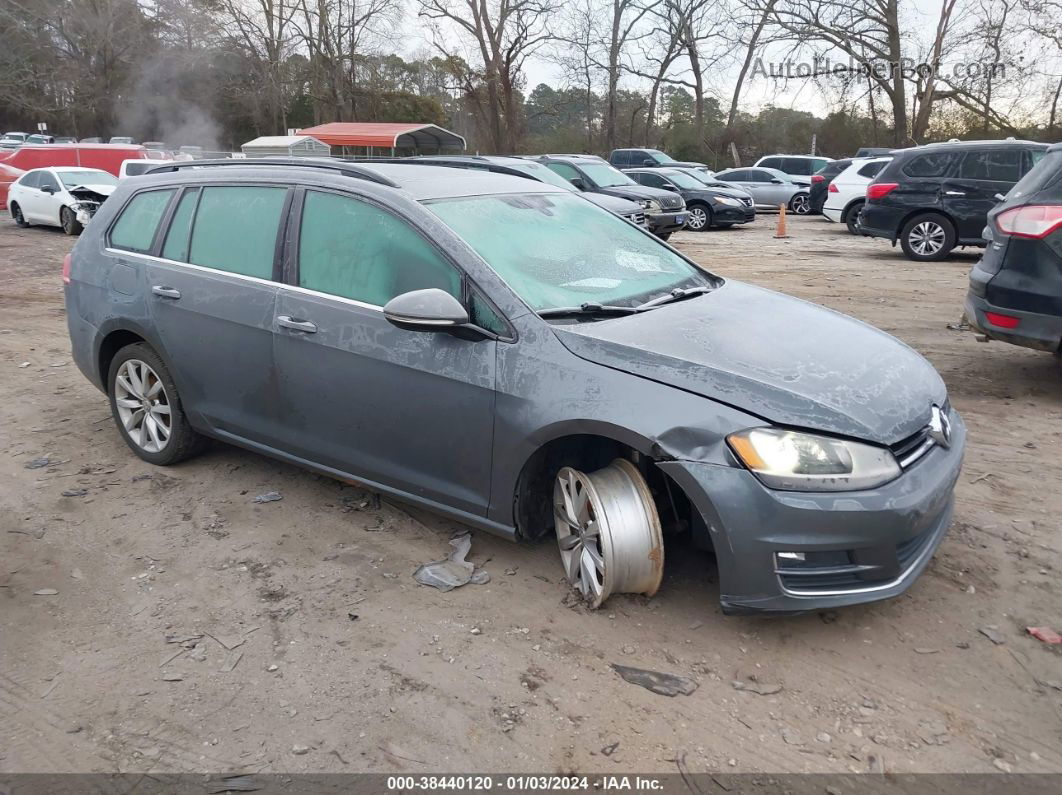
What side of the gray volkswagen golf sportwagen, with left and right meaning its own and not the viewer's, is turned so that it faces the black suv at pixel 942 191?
left

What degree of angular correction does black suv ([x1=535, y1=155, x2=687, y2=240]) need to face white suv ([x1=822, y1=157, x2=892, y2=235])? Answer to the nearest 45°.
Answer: approximately 45° to its left

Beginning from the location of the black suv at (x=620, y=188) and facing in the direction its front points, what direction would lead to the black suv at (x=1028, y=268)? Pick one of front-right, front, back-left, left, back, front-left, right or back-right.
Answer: front-right

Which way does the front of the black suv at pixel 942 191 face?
to the viewer's right

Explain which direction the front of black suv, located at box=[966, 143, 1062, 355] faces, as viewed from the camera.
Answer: facing away from the viewer and to the right of the viewer

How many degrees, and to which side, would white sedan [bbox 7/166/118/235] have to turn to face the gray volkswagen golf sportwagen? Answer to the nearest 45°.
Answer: approximately 45° to its right

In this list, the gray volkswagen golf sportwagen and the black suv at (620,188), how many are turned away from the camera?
0

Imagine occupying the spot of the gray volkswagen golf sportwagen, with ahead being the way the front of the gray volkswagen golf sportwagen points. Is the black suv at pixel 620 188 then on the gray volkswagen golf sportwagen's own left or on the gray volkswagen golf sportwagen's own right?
on the gray volkswagen golf sportwagen's own left

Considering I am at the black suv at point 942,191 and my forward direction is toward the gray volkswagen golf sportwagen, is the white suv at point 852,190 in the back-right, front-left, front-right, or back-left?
back-right

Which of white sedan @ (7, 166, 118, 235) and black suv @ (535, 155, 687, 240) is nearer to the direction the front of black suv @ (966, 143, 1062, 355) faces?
the black suv

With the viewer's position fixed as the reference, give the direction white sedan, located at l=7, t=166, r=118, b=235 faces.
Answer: facing the viewer and to the right of the viewer
